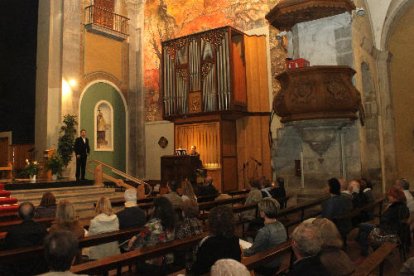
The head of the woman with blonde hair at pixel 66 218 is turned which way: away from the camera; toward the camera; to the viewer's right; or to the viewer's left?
away from the camera

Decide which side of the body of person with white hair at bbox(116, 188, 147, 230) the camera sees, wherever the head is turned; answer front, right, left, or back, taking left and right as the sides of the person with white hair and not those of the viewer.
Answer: back

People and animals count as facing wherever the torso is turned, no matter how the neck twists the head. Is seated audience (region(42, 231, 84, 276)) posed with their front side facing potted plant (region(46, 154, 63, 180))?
yes

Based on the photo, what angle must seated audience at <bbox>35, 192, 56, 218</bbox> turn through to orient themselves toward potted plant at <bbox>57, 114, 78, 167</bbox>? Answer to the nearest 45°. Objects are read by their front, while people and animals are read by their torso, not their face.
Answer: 0° — they already face it

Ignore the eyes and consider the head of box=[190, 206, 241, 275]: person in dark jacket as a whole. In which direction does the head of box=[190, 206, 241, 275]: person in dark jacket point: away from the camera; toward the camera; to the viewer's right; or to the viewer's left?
away from the camera

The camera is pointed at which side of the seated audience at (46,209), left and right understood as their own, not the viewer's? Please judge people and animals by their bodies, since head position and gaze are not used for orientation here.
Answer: back

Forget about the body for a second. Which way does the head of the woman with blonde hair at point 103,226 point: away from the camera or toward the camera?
away from the camera

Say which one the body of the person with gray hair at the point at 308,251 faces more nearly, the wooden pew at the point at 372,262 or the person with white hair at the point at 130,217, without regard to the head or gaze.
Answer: the person with white hair

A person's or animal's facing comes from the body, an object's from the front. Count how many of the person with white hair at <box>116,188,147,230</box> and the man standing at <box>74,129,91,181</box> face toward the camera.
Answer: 1

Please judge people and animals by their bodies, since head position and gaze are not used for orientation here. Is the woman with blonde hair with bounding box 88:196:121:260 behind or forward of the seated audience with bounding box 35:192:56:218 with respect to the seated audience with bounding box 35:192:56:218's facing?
behind

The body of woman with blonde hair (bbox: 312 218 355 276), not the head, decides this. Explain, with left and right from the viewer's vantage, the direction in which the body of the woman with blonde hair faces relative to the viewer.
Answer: facing away from the viewer and to the left of the viewer
